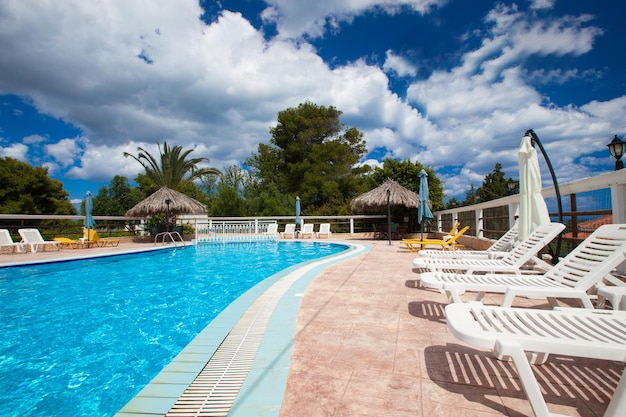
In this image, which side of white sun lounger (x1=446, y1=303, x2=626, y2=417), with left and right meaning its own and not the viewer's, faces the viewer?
left

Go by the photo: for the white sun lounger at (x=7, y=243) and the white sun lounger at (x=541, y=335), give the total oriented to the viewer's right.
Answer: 1

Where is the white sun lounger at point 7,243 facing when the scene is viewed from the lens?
facing to the right of the viewer

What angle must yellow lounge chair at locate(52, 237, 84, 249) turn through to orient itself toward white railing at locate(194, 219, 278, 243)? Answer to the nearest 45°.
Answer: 0° — it already faces it

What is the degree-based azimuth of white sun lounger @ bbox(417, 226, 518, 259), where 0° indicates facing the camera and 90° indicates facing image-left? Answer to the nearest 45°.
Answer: approximately 90°

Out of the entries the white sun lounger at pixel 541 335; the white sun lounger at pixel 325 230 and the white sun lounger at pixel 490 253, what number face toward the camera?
1

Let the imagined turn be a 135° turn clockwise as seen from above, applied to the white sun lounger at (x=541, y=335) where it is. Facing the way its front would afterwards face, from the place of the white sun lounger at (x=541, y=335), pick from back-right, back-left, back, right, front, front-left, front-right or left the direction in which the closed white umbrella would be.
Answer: front-left

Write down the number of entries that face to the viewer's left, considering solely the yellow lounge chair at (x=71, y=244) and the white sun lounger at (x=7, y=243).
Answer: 0

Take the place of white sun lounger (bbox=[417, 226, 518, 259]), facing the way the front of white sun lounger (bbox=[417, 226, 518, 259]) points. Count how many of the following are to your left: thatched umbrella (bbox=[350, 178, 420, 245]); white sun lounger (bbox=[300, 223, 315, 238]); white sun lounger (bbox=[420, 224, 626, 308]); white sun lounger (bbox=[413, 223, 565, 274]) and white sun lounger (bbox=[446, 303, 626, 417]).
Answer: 3

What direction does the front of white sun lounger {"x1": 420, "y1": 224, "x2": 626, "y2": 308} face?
to the viewer's left

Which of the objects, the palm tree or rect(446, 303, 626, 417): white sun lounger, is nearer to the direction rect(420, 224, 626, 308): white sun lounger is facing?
the palm tree
